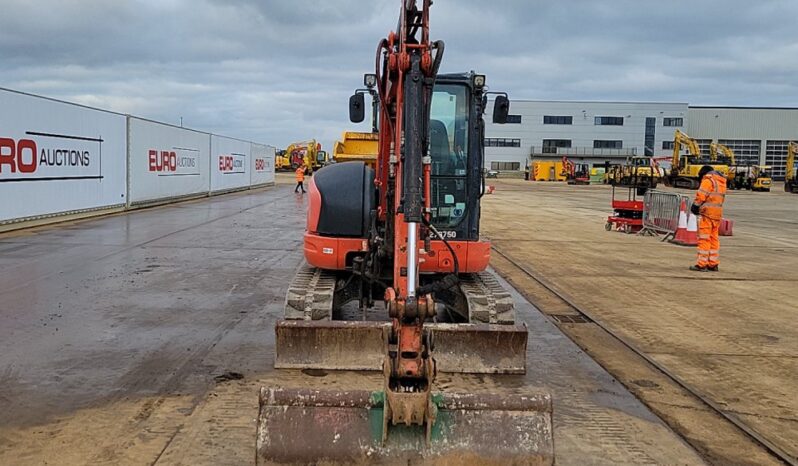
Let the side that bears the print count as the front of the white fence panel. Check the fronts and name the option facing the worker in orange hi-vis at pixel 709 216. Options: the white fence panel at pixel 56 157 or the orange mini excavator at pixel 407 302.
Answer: the white fence panel

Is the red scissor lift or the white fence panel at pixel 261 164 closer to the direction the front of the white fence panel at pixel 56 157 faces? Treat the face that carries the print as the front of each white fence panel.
the red scissor lift

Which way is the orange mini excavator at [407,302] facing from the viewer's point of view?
toward the camera

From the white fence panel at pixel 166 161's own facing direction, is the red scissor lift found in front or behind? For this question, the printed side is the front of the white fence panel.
in front

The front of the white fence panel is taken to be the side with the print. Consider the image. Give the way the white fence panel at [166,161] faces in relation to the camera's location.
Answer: facing the viewer and to the right of the viewer

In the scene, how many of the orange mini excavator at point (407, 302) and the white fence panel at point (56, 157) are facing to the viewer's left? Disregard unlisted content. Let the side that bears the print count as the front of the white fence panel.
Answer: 0

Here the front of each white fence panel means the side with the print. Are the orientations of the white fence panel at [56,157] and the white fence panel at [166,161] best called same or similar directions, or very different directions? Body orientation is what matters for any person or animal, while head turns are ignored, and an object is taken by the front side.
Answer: same or similar directions

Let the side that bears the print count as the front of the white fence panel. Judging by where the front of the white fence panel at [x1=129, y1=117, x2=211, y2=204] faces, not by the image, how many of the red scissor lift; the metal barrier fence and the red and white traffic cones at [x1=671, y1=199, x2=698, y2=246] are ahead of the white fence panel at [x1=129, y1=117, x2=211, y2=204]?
3

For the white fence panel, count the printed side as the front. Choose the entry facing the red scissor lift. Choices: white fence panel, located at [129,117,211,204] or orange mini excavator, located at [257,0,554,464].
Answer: the white fence panel

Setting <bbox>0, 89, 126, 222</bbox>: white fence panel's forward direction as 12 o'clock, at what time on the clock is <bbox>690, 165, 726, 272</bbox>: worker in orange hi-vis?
The worker in orange hi-vis is roughly at 12 o'clock from the white fence panel.

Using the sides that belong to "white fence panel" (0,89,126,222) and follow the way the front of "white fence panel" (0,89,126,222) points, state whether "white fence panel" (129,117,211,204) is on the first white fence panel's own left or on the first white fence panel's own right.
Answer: on the first white fence panel's own left

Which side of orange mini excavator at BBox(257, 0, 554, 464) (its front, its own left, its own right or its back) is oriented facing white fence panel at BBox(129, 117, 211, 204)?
back

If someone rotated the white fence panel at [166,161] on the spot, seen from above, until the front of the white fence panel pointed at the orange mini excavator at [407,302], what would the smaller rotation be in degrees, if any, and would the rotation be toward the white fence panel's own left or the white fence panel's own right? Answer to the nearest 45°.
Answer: approximately 45° to the white fence panel's own right

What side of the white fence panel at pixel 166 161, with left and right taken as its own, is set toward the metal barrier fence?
front
